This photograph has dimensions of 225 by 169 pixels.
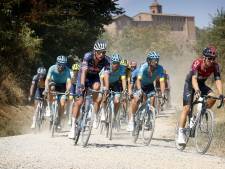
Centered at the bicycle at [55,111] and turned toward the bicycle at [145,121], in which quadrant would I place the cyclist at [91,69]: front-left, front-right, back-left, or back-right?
front-right

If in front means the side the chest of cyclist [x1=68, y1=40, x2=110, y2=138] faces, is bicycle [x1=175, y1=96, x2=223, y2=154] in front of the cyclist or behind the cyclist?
in front

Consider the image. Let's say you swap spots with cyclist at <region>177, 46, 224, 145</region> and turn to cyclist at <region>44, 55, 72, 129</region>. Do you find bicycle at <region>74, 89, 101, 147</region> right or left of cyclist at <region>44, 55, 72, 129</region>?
left

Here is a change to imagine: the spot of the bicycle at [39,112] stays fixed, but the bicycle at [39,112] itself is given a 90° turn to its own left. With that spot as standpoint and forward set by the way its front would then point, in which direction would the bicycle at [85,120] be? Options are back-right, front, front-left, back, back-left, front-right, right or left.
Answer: right

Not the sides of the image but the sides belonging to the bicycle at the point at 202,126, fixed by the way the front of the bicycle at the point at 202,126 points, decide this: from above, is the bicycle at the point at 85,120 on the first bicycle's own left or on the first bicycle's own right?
on the first bicycle's own right

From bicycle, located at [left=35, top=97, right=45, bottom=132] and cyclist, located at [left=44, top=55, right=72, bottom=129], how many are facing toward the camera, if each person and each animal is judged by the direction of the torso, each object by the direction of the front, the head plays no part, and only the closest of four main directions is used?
2

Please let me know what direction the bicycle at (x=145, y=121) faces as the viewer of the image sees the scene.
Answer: facing the viewer and to the right of the viewer

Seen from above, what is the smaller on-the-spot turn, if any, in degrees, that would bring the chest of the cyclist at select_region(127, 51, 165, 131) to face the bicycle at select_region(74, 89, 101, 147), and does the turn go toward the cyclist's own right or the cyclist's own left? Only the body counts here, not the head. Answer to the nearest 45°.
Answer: approximately 90° to the cyclist's own right

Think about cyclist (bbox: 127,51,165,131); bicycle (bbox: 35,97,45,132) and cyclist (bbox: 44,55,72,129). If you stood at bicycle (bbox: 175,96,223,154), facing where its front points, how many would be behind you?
3

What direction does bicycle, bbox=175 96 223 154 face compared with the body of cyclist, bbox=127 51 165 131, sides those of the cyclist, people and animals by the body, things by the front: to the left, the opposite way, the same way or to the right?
the same way

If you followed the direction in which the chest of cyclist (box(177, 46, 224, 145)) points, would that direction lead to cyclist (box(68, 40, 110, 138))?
no

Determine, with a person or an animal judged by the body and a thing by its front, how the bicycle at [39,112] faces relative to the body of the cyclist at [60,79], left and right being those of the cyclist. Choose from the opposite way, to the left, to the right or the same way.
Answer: the same way

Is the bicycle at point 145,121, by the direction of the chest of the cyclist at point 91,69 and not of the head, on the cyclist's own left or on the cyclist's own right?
on the cyclist's own left

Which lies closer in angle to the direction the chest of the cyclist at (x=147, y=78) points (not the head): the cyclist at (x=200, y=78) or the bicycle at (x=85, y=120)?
the cyclist

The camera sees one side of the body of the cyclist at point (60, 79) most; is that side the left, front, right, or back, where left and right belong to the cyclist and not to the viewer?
front

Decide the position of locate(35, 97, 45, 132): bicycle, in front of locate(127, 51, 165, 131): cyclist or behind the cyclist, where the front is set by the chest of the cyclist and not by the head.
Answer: behind
